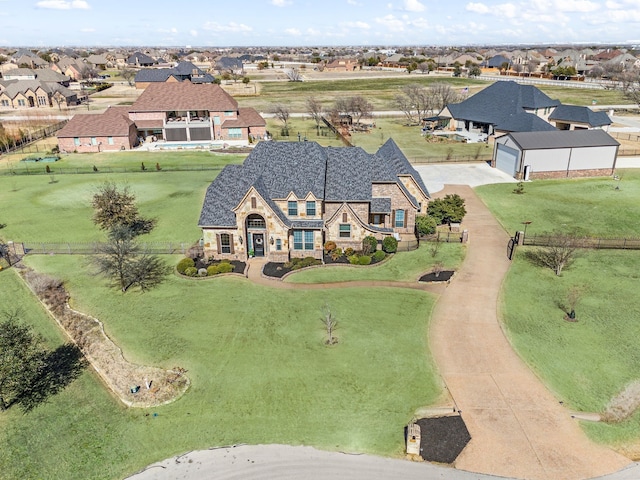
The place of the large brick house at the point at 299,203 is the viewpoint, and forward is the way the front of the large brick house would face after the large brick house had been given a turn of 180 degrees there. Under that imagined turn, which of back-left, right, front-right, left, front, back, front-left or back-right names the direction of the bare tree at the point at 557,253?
right

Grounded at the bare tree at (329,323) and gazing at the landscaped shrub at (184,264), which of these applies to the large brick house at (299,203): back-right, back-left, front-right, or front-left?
front-right

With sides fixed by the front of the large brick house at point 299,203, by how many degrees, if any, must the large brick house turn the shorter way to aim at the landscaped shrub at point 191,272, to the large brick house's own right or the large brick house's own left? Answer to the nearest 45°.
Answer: approximately 45° to the large brick house's own right

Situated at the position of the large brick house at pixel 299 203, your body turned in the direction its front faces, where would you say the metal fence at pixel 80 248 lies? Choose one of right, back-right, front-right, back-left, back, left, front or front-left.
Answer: right

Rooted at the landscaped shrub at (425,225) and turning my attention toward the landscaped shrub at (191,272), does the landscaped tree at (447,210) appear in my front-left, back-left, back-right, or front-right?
back-right

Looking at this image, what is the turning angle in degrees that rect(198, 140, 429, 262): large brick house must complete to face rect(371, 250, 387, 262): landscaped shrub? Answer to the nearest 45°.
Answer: approximately 90° to its left

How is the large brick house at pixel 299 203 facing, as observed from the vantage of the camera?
facing the viewer

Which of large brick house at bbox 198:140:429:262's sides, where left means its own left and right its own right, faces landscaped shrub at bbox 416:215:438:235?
left

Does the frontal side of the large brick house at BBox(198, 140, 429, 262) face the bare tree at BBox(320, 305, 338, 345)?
yes

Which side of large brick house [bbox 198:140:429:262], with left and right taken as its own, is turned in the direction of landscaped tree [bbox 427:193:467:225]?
left

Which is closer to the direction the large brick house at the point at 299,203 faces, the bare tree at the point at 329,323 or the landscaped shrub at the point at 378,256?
the bare tree

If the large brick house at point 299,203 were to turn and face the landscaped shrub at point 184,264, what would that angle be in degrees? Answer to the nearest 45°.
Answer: approximately 45° to its right

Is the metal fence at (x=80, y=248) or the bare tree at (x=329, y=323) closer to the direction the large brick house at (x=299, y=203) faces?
the bare tree
